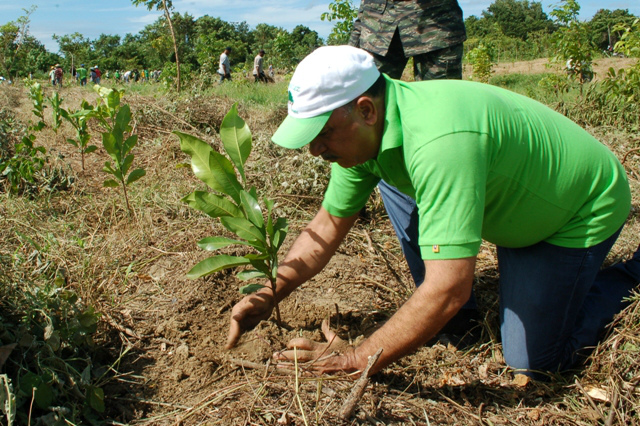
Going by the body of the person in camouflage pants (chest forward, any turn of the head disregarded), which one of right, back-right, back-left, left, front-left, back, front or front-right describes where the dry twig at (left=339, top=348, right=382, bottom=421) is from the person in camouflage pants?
front-left

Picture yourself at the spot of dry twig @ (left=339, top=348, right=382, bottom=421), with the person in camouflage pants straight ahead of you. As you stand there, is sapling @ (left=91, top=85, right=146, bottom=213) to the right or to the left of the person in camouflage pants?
left

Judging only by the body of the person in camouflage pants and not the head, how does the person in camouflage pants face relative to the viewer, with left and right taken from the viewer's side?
facing the viewer and to the left of the viewer

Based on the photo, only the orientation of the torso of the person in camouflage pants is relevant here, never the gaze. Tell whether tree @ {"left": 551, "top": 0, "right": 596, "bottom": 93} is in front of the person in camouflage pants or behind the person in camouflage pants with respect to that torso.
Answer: behind
